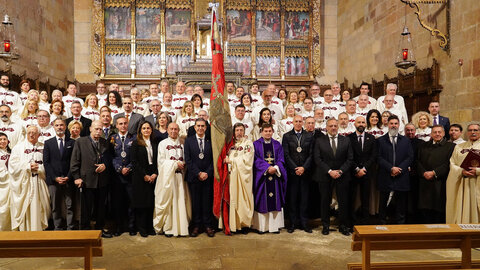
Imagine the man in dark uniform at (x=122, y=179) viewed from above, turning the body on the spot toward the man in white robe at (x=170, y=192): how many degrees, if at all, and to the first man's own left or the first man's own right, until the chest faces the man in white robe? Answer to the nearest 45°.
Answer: approximately 45° to the first man's own left

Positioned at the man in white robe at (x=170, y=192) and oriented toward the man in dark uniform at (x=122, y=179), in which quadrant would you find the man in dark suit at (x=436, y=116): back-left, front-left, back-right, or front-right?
back-right

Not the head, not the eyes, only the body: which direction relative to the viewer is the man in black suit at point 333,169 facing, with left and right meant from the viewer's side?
facing the viewer

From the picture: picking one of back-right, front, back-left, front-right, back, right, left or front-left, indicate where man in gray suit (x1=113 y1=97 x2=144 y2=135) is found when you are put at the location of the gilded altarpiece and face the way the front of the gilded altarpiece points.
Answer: front

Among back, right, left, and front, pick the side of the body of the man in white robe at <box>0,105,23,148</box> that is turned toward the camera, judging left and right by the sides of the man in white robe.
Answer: front

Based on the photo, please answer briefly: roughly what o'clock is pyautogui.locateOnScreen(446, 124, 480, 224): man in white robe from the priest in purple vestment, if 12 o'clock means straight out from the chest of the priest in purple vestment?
The man in white robe is roughly at 9 o'clock from the priest in purple vestment.

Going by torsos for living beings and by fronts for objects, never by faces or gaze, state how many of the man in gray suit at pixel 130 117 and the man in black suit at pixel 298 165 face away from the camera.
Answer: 0

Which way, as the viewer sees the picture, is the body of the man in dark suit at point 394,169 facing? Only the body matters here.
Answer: toward the camera

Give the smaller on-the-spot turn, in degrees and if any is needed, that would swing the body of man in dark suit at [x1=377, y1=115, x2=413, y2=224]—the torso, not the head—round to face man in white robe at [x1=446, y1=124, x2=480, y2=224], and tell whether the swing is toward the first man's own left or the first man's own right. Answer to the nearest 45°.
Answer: approximately 90° to the first man's own left

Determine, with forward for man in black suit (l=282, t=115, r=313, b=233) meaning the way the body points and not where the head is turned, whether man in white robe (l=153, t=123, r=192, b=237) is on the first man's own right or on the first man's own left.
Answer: on the first man's own right

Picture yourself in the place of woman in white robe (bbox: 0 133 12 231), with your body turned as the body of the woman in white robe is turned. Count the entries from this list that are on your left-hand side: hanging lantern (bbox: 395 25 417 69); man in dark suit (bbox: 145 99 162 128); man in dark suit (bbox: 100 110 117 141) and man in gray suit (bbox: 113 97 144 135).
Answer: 4

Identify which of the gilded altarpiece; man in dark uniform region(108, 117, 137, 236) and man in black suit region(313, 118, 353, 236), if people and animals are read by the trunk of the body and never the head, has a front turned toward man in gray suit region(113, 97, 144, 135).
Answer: the gilded altarpiece
